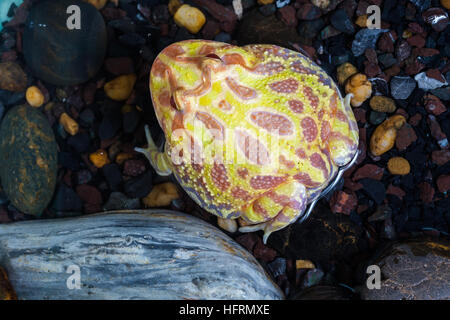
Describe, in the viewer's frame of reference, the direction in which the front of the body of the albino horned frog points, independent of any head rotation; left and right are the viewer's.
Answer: facing away from the viewer and to the left of the viewer

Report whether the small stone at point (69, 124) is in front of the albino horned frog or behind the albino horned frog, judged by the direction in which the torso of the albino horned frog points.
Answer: in front

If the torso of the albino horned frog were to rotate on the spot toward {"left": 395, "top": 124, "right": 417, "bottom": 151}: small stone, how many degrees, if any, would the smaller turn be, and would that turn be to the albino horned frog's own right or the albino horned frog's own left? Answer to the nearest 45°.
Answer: approximately 90° to the albino horned frog's own right

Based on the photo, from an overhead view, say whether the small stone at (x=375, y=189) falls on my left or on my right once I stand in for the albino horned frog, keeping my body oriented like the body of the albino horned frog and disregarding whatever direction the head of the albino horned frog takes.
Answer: on my right

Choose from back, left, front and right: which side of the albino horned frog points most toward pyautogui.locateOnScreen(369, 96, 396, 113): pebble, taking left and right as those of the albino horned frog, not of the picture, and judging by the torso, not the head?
right
